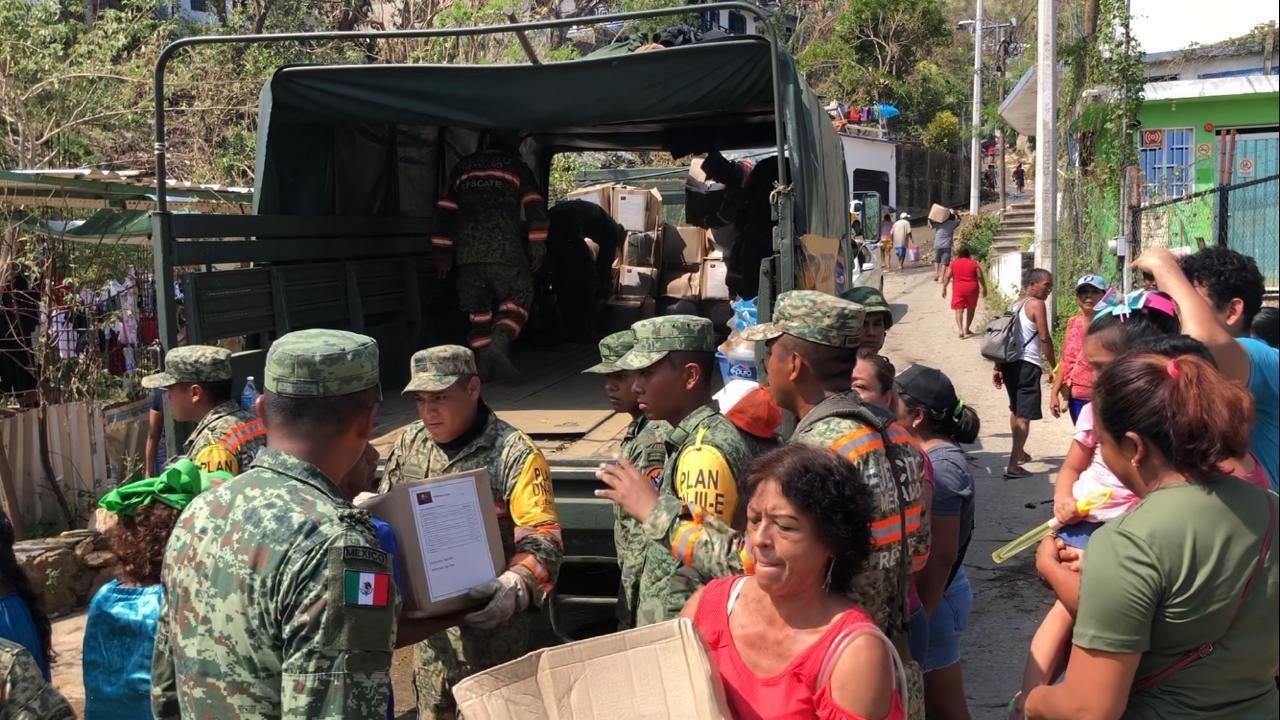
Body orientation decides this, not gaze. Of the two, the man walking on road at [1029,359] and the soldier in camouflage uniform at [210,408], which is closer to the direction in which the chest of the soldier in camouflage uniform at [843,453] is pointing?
the soldier in camouflage uniform

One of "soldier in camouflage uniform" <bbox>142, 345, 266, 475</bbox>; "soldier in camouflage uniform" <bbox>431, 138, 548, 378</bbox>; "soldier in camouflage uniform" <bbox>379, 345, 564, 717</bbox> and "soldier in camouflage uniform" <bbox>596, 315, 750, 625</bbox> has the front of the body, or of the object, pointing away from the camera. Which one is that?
"soldier in camouflage uniform" <bbox>431, 138, 548, 378</bbox>

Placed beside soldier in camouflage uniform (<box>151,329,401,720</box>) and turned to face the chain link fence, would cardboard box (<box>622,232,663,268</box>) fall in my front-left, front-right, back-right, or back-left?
front-left

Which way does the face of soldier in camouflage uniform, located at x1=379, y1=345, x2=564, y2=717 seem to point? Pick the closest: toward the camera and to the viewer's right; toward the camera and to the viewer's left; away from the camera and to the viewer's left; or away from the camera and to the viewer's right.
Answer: toward the camera and to the viewer's left

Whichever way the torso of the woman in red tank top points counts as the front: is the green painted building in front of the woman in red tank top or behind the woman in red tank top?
behind

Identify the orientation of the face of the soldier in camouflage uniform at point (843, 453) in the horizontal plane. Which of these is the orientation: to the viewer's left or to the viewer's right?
to the viewer's left

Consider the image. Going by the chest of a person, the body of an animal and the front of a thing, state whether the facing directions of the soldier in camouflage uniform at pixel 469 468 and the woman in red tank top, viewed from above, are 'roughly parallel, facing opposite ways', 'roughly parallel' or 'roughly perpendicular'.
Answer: roughly parallel

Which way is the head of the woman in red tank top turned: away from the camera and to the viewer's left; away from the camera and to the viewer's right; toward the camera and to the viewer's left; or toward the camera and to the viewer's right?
toward the camera and to the viewer's left

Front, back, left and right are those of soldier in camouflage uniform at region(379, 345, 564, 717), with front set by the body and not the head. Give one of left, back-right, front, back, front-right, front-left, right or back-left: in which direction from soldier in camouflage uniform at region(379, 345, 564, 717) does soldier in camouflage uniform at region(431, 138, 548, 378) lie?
back-right
